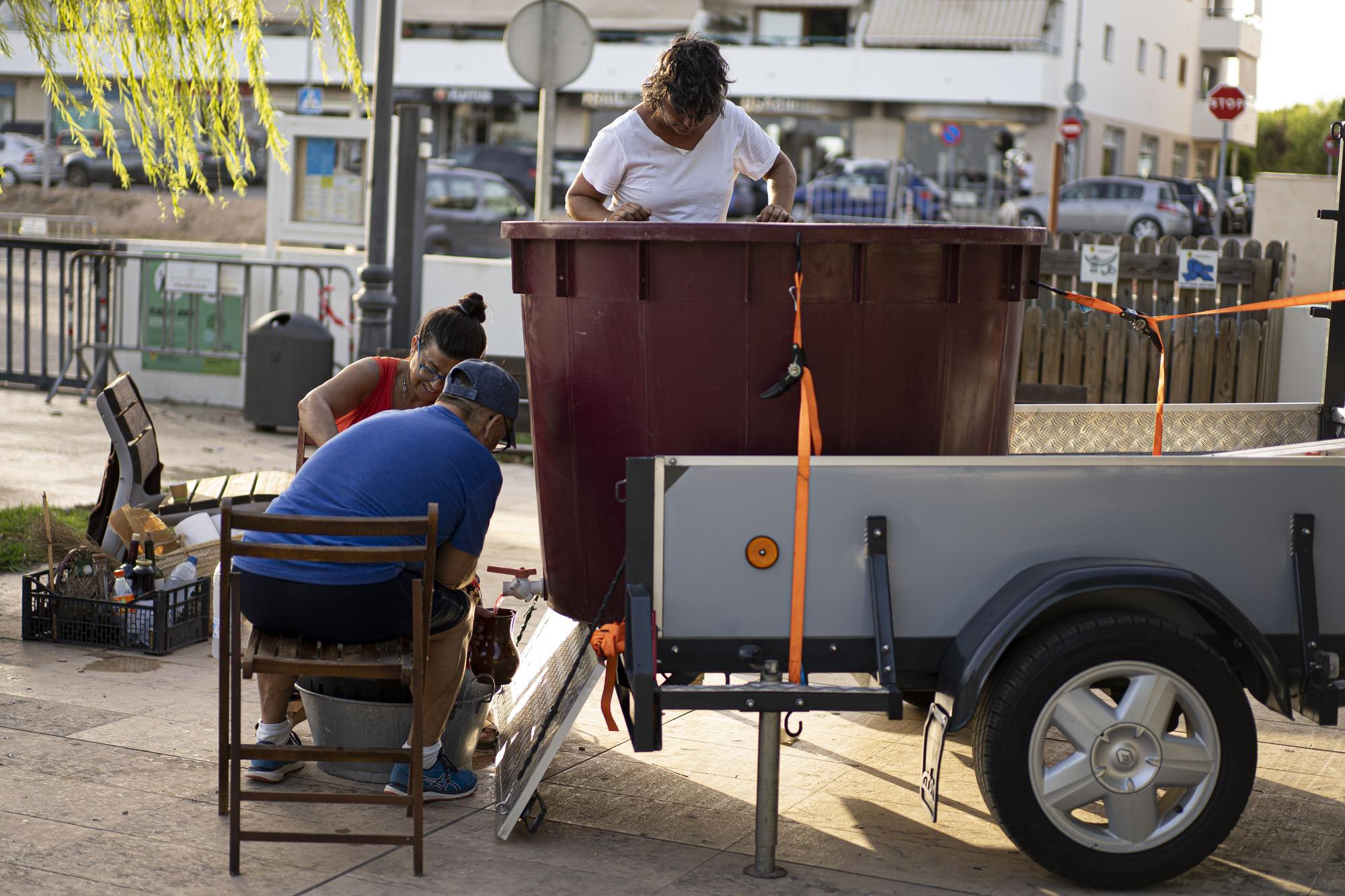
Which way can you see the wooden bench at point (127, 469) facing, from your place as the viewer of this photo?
facing to the right of the viewer

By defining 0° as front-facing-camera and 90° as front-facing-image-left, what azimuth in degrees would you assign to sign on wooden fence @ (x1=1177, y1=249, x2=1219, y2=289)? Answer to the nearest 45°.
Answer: approximately 0°

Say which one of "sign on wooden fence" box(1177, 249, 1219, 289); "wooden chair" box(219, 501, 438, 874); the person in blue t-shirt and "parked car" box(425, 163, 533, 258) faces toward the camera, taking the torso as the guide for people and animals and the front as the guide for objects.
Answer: the sign on wooden fence

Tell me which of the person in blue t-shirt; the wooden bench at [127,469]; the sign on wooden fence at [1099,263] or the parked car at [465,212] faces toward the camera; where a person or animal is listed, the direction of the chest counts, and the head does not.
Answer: the sign on wooden fence

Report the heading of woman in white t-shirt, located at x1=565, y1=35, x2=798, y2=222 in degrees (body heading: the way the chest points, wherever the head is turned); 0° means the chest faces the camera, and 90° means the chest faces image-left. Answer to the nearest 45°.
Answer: approximately 0°

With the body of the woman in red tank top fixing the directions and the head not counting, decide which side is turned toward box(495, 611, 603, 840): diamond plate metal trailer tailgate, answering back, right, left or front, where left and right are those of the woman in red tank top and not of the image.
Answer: front

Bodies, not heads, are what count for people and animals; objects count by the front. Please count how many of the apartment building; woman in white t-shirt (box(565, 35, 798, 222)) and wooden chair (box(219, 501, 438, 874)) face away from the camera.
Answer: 1

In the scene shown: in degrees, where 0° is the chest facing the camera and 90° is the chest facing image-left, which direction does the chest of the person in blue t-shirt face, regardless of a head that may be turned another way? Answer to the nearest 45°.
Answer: approximately 225°
